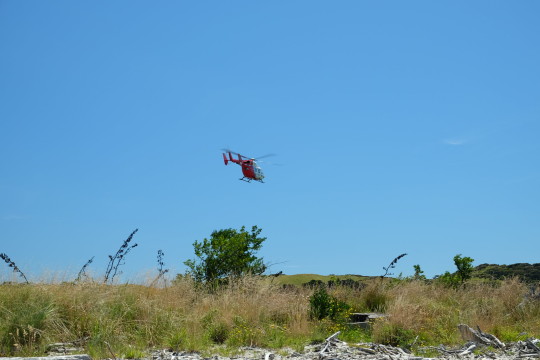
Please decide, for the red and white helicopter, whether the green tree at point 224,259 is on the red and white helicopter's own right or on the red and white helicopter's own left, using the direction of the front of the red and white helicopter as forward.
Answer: on the red and white helicopter's own right

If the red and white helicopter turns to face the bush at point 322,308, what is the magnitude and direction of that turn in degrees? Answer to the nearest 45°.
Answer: approximately 45° to its right

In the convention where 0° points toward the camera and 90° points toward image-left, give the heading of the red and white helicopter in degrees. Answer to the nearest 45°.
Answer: approximately 315°

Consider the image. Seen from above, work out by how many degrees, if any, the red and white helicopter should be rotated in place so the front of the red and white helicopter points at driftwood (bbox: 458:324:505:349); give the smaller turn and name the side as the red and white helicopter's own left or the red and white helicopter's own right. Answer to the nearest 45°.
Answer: approximately 45° to the red and white helicopter's own right

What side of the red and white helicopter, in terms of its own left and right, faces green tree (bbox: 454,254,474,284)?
front
